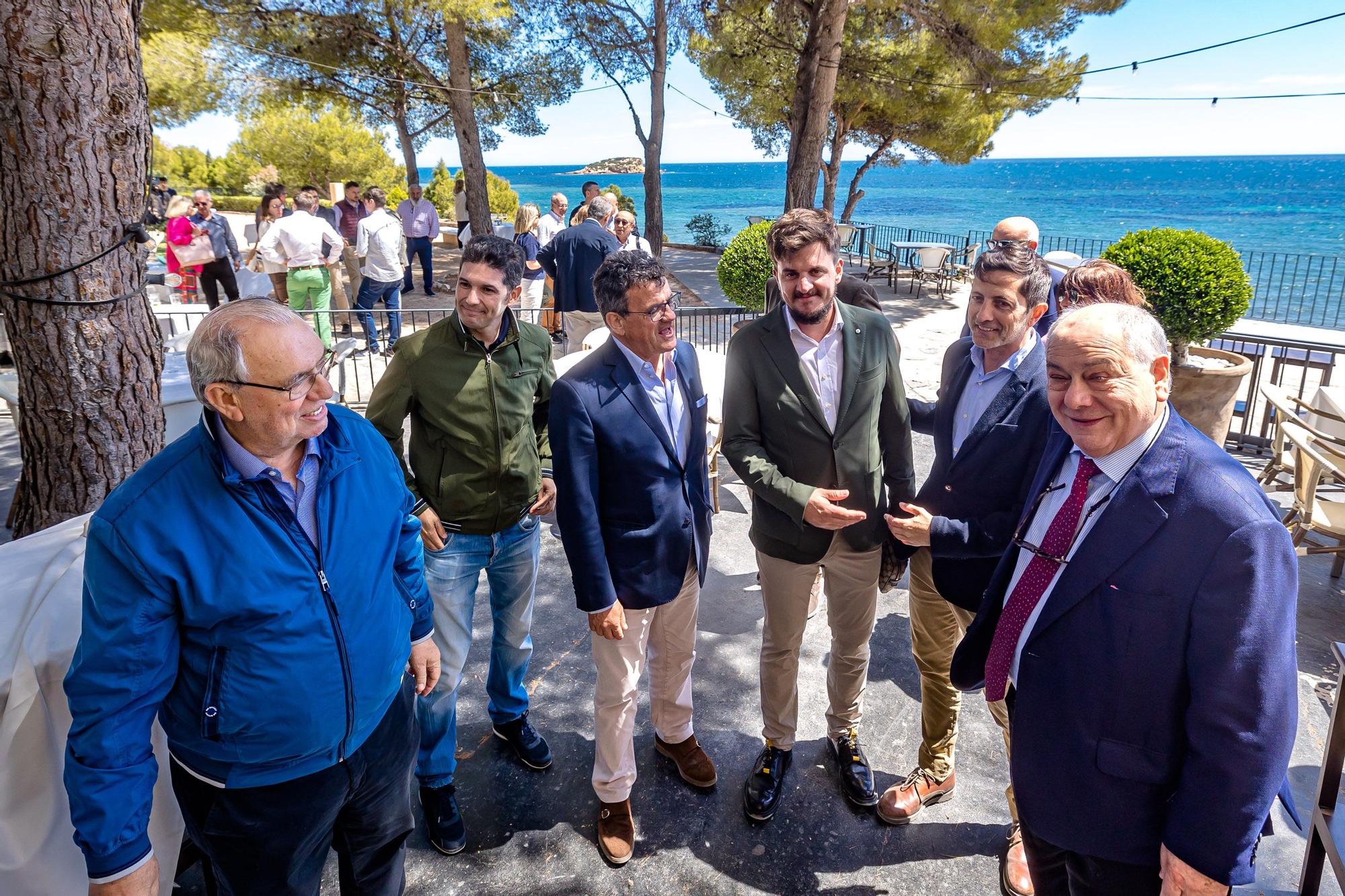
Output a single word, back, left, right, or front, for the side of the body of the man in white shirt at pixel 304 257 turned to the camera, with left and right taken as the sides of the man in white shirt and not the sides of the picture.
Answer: back

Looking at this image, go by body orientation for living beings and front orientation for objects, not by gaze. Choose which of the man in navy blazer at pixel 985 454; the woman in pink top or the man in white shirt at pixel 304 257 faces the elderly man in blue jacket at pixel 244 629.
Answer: the man in navy blazer

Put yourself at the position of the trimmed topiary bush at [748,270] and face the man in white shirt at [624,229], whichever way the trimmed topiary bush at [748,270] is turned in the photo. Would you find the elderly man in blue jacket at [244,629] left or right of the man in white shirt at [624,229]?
left

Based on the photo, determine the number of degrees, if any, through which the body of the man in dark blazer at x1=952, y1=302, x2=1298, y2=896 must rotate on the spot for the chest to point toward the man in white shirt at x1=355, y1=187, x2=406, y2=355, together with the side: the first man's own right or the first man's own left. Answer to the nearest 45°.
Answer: approximately 90° to the first man's own right

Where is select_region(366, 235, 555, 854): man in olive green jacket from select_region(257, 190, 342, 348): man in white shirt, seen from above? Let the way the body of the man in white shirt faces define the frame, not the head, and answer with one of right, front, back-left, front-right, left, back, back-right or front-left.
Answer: back

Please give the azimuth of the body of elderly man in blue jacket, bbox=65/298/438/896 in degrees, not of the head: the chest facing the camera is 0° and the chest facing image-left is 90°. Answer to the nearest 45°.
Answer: approximately 315°

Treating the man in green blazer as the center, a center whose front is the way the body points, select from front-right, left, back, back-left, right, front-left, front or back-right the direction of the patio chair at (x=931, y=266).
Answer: back

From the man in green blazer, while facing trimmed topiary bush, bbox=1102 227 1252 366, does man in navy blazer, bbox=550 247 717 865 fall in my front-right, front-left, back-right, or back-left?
back-left

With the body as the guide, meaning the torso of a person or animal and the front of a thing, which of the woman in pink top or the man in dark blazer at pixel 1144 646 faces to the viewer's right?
the woman in pink top

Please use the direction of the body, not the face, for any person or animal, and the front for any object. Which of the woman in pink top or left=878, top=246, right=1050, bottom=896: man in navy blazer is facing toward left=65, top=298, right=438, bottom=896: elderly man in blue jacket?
the man in navy blazer
